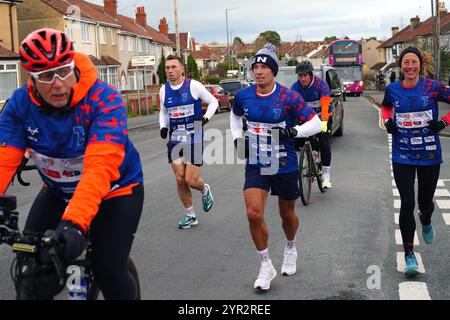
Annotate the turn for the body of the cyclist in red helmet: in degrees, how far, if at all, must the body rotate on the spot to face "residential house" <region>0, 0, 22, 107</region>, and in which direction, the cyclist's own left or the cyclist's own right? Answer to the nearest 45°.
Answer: approximately 135° to the cyclist's own right

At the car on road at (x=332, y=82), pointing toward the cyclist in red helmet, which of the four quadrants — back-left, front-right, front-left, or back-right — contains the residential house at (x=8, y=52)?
back-right

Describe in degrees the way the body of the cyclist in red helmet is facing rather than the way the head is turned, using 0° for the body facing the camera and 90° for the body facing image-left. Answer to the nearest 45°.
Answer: approximately 45°

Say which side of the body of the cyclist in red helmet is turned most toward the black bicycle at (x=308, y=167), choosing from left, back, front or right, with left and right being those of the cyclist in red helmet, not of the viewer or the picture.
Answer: back

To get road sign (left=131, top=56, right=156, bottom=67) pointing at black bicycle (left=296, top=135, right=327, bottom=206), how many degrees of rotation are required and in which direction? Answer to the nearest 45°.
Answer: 0° — it already faces it

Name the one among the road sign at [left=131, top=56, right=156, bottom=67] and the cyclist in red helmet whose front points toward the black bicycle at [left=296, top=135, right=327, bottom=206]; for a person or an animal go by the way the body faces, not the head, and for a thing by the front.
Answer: the road sign

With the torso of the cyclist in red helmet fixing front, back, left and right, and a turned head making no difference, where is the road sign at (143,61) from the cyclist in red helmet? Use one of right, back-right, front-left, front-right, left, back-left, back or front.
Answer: back-right

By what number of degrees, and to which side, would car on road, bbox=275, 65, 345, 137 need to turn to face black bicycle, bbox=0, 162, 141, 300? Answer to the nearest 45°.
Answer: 0° — it already faces it

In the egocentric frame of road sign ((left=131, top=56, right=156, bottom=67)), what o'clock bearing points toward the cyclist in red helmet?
The cyclist in red helmet is roughly at 12 o'clock from the road sign.

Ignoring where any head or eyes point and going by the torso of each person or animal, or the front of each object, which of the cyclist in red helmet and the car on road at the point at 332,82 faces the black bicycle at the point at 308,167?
the car on road
